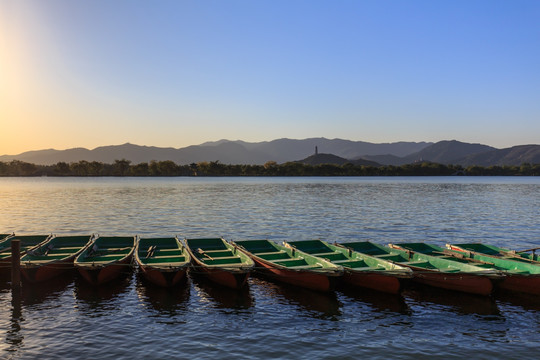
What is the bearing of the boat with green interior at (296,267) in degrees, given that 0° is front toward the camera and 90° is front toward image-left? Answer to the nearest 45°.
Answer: approximately 315°

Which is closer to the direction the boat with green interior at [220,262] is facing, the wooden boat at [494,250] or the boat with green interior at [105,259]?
the wooden boat

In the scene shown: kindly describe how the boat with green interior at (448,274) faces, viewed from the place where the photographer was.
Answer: facing the viewer and to the right of the viewer

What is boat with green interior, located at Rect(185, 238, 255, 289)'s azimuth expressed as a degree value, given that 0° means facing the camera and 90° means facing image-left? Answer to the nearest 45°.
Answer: approximately 315°

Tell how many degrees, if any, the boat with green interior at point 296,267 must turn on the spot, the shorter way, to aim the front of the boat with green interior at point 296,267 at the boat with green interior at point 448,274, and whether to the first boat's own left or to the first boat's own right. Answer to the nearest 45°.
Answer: approximately 45° to the first boat's own left

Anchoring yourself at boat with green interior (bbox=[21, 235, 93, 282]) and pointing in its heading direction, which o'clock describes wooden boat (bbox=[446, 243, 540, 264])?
The wooden boat is roughly at 8 o'clock from the boat with green interior.

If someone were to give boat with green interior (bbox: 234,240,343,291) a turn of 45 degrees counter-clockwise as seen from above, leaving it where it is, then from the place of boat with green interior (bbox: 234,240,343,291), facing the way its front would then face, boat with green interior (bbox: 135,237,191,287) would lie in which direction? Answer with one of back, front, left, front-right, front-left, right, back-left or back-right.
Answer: back

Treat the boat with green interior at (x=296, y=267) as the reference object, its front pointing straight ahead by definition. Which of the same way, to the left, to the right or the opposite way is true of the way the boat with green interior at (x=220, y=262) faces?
the same way

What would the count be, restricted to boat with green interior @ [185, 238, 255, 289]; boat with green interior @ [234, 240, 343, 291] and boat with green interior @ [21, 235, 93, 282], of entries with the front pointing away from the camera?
0

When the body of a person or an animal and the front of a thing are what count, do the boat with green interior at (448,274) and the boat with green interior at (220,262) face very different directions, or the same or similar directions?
same or similar directions

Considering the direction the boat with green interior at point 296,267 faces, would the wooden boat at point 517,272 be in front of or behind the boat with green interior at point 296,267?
in front

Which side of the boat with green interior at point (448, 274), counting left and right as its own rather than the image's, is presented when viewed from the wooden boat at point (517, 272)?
left

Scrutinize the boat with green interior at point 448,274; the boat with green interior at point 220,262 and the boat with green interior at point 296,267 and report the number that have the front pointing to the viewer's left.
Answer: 0

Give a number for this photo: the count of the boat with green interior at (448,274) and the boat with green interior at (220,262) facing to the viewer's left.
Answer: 0

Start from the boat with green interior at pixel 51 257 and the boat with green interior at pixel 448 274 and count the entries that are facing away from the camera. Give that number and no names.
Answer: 0

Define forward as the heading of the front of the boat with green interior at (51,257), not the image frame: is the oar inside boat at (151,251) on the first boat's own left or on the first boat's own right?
on the first boat's own left
